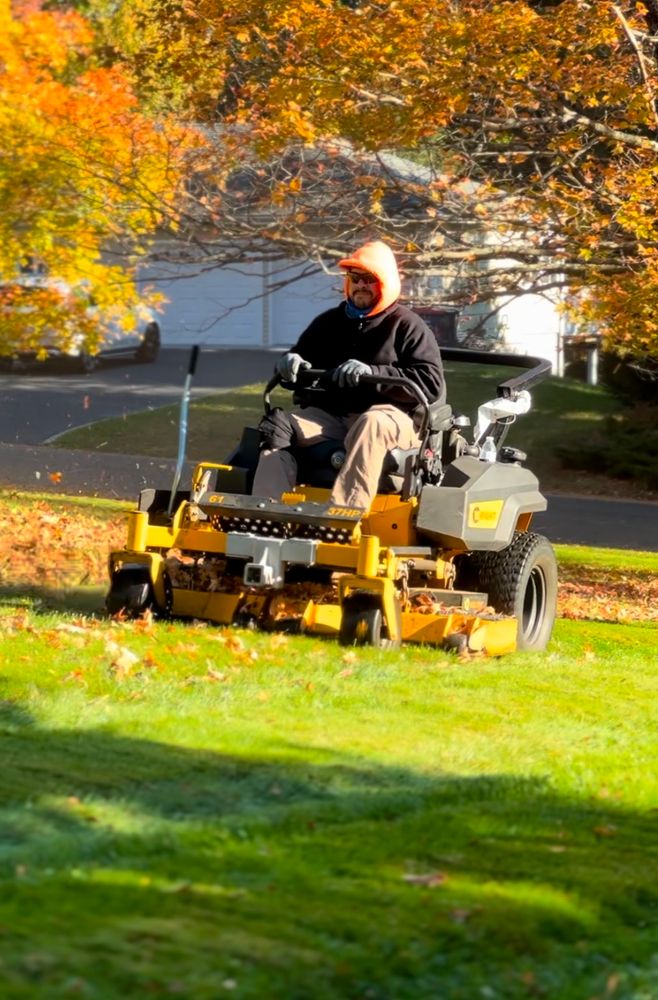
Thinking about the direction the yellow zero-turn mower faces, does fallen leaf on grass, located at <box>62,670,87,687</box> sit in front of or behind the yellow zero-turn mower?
in front

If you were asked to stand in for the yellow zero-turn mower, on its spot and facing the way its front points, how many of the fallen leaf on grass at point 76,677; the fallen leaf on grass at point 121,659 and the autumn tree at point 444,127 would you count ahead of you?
2

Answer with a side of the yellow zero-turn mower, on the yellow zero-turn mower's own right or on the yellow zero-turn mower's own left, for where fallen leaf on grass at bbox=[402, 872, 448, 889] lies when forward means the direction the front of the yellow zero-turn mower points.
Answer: on the yellow zero-turn mower's own left

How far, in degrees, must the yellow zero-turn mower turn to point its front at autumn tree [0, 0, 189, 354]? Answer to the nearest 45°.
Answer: approximately 90° to its right

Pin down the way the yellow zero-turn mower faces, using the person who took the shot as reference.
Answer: facing the viewer and to the left of the viewer

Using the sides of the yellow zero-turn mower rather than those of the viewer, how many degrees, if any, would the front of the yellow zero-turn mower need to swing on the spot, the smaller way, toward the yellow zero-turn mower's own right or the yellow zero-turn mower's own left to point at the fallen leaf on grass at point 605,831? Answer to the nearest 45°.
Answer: approximately 45° to the yellow zero-turn mower's own left

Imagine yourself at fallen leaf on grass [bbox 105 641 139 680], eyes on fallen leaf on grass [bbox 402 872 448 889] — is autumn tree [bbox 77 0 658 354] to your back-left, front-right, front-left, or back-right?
back-left

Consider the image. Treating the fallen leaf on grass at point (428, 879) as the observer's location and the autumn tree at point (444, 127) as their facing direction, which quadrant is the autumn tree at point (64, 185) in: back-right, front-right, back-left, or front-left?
front-left

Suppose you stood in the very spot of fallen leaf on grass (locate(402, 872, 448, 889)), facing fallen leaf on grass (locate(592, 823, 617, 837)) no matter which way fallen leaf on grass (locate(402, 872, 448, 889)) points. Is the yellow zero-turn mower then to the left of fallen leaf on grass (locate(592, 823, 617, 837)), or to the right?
left

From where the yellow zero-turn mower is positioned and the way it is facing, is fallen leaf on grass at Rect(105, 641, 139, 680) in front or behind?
in front

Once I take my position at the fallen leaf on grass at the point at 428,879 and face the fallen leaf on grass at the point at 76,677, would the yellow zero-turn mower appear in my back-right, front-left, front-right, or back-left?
front-right

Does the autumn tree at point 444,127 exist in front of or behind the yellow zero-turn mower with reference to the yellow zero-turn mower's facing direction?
behind
